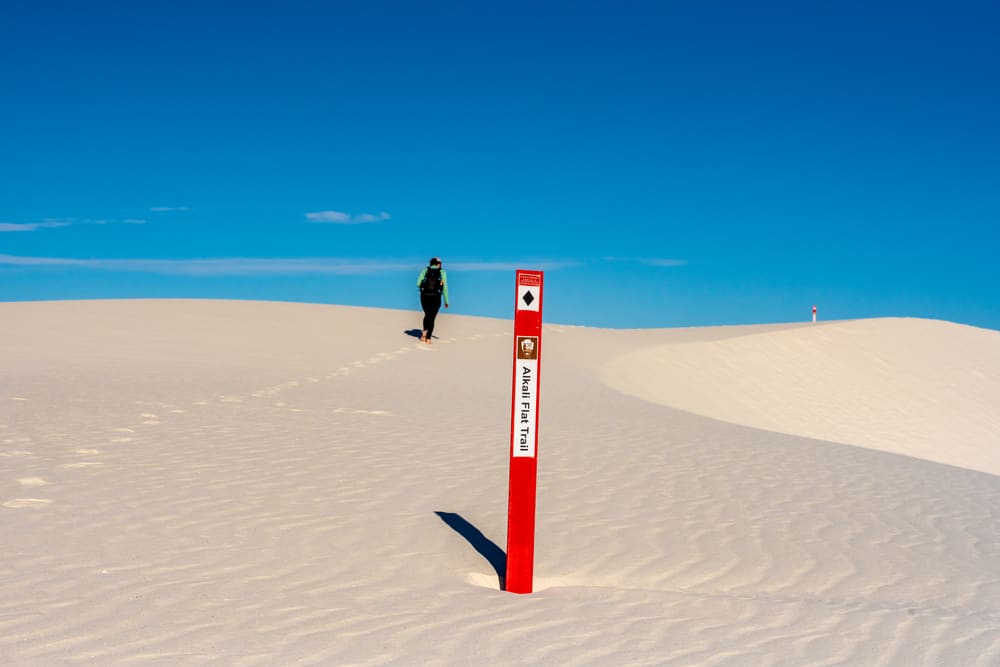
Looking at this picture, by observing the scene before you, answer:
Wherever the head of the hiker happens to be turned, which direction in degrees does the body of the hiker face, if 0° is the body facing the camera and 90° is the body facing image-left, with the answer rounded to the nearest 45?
approximately 180°

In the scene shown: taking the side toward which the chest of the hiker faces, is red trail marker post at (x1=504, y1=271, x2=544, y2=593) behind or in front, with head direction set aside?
behind
